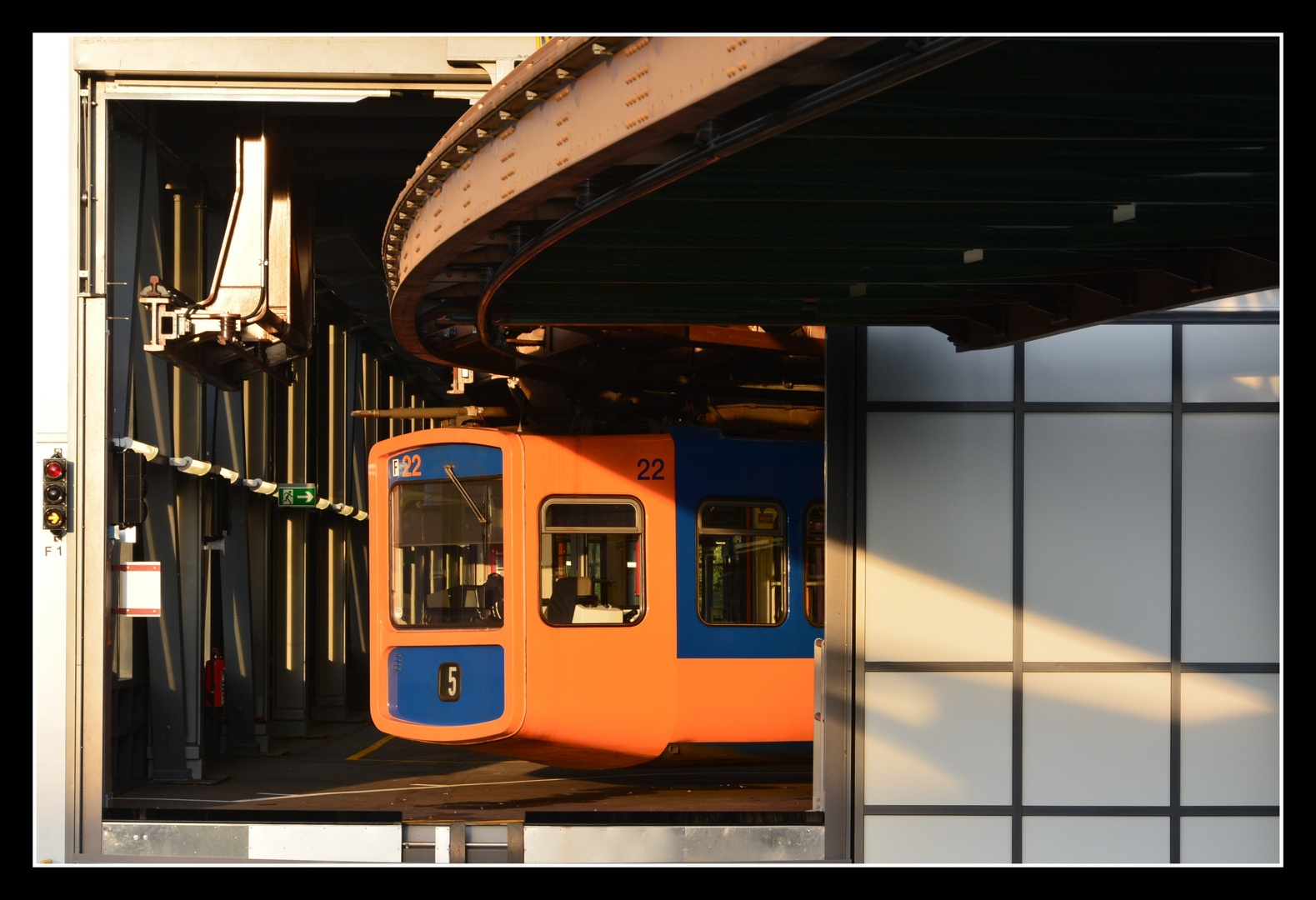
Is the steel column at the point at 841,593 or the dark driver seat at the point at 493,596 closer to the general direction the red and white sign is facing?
the steel column

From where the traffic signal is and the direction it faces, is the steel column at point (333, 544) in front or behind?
behind

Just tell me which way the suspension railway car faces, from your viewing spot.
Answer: facing the viewer and to the left of the viewer

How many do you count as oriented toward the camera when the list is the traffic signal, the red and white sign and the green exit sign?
3

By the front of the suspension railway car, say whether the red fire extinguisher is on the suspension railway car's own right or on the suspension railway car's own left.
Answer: on the suspension railway car's own right

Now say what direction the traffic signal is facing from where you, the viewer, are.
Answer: facing the viewer

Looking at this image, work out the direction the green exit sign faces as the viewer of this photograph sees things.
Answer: facing the viewer

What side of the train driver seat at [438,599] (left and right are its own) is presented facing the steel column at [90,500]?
front

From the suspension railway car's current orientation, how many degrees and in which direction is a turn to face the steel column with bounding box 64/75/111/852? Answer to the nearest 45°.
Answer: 0° — it already faces it

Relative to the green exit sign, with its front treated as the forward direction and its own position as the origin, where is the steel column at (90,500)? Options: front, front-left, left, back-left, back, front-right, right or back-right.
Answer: front
